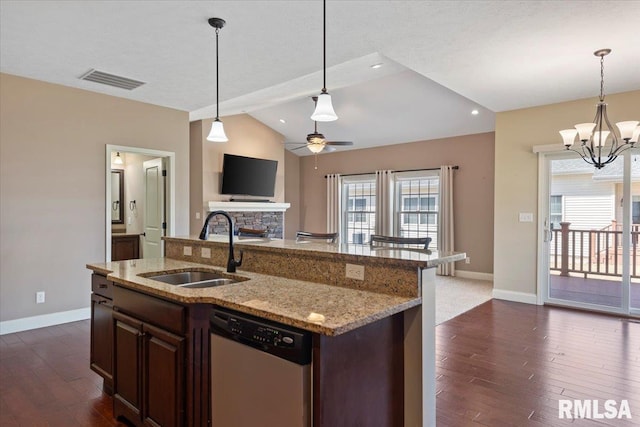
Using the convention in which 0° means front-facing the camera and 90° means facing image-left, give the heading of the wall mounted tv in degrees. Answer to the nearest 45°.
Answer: approximately 315°

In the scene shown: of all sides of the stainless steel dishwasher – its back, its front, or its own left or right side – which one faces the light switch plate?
back

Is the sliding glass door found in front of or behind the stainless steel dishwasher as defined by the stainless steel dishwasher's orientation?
behind

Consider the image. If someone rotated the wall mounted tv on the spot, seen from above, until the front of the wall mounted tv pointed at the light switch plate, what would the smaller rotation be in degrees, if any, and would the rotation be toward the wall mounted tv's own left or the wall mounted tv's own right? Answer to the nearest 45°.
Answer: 0° — it already faces it

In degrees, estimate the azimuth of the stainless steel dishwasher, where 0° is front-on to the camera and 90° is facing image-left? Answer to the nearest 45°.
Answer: approximately 45°

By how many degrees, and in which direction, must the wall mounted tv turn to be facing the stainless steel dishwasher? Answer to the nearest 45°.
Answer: approximately 45° to its right

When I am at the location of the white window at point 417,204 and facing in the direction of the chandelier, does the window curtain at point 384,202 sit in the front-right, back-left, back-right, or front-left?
back-right

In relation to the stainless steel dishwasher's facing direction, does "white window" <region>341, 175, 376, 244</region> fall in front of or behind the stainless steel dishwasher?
behind

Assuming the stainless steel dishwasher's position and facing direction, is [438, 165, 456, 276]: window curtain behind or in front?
behind

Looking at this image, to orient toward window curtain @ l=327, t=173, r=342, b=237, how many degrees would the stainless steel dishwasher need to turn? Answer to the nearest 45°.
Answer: approximately 135° to its right

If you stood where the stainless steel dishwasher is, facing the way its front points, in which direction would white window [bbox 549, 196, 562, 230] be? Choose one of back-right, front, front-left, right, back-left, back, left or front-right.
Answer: back

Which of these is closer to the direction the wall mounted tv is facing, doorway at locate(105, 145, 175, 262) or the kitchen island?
the kitchen island

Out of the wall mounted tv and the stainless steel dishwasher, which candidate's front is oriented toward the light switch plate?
the wall mounted tv

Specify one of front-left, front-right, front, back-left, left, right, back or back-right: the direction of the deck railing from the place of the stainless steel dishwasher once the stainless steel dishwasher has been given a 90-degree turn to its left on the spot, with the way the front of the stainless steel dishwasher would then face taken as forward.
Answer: left

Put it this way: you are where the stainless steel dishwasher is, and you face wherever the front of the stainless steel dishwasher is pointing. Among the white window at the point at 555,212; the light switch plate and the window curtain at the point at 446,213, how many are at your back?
3
